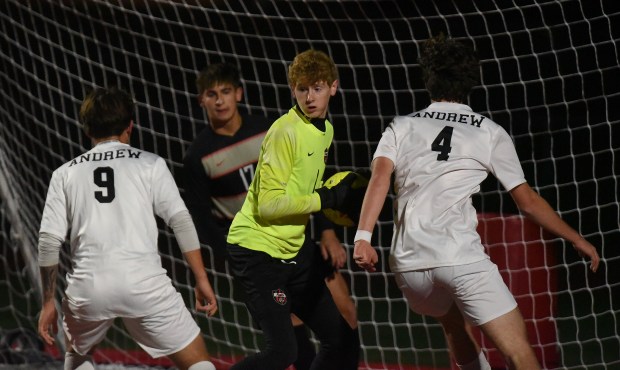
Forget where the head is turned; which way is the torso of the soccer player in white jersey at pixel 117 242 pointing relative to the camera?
away from the camera

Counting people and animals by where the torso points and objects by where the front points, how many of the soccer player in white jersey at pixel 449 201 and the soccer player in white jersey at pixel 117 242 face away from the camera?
2

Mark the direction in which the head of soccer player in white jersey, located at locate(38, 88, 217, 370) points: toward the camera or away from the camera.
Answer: away from the camera

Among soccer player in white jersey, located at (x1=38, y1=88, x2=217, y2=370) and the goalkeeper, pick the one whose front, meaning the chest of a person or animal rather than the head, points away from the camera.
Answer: the soccer player in white jersey

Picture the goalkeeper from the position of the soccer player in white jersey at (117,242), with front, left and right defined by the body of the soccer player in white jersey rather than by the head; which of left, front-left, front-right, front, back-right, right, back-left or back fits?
right

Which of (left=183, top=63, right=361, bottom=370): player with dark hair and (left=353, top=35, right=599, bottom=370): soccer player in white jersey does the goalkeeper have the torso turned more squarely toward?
the soccer player in white jersey

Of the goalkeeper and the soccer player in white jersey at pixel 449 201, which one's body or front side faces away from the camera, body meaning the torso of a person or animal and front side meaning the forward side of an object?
the soccer player in white jersey

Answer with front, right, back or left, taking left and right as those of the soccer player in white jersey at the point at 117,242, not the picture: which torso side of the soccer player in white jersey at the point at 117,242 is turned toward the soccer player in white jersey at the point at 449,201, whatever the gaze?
right

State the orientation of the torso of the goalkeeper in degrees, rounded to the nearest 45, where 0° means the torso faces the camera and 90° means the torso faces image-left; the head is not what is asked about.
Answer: approximately 315°

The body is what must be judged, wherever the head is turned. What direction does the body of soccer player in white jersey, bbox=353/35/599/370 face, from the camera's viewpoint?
away from the camera

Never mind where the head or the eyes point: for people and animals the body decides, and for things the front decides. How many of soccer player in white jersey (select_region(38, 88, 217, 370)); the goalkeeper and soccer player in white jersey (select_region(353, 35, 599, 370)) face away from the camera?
2

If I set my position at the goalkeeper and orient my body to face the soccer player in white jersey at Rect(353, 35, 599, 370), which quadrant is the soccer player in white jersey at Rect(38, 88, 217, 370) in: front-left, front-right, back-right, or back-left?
back-right
